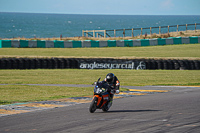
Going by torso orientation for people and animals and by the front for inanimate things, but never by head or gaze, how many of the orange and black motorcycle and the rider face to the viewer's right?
0

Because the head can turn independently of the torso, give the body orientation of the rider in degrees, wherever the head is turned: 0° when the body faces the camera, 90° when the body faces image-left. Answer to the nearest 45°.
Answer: approximately 45°

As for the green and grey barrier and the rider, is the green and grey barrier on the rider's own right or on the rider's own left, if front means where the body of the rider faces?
on the rider's own right

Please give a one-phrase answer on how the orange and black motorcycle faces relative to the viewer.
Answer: facing the viewer and to the left of the viewer

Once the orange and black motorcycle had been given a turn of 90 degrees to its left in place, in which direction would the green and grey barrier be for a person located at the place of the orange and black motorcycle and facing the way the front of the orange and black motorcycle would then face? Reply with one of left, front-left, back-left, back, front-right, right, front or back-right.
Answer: back-left
